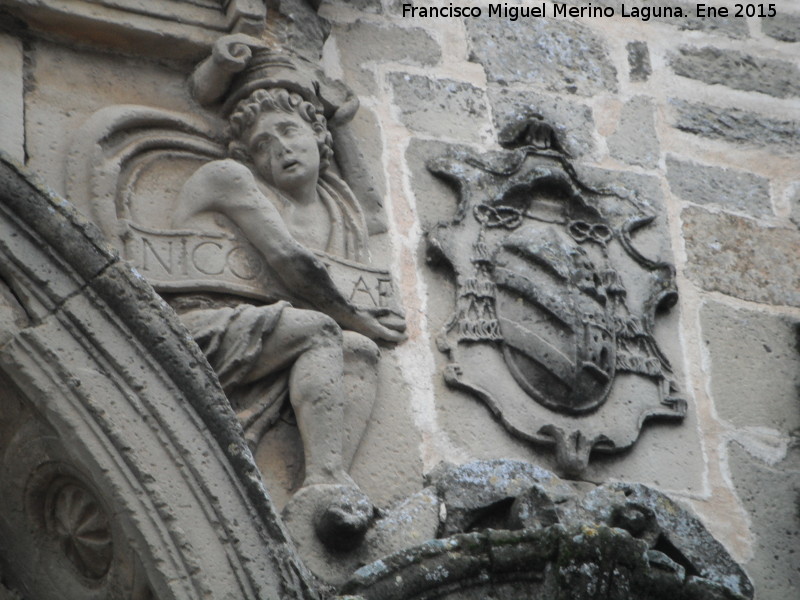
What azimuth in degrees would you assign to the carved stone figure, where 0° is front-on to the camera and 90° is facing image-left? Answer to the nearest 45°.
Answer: approximately 315°

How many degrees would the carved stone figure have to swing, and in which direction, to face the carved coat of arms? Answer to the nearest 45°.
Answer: approximately 45° to its left
